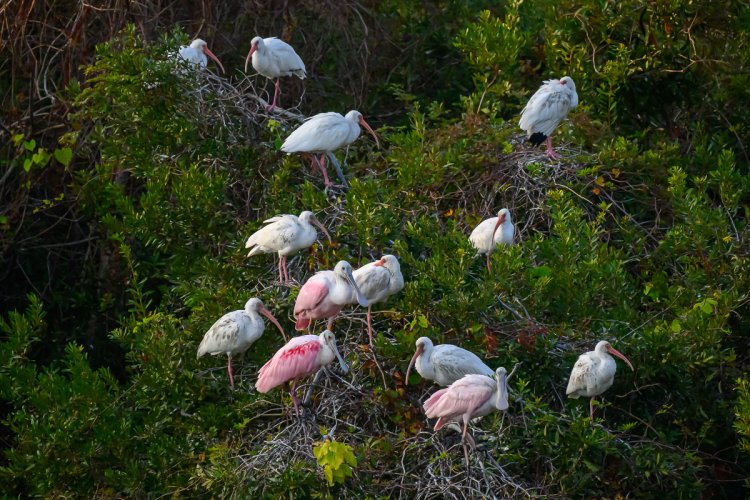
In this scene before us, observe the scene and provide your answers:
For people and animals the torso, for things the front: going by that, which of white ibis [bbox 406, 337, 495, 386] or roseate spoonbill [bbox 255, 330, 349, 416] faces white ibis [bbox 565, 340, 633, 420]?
the roseate spoonbill

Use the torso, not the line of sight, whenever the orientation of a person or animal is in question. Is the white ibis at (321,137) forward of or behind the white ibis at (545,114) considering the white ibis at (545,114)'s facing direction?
behind

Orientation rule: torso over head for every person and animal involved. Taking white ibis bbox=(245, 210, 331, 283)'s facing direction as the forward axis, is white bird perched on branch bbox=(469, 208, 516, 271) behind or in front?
in front

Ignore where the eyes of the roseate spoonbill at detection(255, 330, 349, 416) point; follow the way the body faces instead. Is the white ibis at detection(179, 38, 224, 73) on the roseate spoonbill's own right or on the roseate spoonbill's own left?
on the roseate spoonbill's own left

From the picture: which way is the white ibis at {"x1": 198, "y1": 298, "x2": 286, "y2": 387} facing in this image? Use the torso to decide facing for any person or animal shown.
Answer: to the viewer's right

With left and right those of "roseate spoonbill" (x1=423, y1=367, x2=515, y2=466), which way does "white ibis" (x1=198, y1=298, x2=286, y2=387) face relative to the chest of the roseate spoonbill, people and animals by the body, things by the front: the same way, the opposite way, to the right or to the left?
the same way

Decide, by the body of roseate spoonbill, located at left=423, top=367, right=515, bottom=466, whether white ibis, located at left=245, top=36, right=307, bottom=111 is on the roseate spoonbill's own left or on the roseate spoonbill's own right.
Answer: on the roseate spoonbill's own left

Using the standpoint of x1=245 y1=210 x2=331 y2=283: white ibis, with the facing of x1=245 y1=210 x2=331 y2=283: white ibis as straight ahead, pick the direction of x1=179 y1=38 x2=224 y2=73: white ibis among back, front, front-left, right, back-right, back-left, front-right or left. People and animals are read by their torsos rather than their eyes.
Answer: left

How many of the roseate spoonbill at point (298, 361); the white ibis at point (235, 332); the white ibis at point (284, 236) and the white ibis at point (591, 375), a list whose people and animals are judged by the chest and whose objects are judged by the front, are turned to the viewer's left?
0

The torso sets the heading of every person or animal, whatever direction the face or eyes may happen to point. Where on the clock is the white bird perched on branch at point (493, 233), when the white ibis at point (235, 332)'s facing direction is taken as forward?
The white bird perched on branch is roughly at 11 o'clock from the white ibis.

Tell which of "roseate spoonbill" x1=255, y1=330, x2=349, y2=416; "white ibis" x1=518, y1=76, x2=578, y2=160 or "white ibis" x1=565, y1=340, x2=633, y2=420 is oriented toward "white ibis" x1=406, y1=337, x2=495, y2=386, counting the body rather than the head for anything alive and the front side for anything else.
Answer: the roseate spoonbill

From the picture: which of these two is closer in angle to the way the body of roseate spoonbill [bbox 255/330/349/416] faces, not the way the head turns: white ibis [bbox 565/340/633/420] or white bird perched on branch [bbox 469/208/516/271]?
the white ibis

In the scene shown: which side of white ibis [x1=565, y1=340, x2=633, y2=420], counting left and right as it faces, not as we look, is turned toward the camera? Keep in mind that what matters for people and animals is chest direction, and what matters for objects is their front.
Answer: right

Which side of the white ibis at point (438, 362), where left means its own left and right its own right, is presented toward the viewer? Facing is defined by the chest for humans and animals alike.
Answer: left

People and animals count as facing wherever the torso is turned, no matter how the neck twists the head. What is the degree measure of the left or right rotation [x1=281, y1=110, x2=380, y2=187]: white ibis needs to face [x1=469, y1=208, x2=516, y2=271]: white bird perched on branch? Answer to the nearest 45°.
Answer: approximately 45° to its right

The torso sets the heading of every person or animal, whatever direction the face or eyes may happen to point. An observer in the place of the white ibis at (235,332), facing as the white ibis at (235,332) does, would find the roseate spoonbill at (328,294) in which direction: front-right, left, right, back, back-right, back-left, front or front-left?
front

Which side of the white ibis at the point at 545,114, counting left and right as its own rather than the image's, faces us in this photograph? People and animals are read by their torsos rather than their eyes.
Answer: right

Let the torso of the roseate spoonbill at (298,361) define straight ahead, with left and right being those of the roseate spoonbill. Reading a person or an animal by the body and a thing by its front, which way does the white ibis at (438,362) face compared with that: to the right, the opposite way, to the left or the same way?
the opposite way
